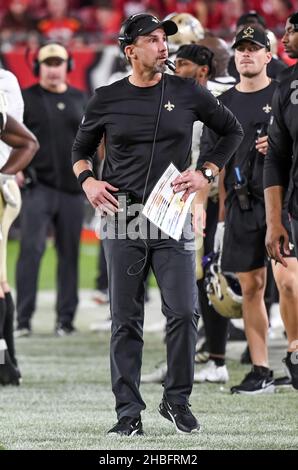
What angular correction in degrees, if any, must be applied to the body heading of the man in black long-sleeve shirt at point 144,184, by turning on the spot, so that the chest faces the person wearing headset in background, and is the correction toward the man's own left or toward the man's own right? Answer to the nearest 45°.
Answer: approximately 180°

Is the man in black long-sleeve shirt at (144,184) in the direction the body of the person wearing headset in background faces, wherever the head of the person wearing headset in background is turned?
yes

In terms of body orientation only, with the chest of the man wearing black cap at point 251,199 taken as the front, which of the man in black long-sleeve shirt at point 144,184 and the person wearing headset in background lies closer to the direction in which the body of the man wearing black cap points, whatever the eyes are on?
the man in black long-sleeve shirt

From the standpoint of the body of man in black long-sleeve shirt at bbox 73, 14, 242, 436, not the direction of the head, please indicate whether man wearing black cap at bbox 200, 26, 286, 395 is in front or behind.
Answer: behind

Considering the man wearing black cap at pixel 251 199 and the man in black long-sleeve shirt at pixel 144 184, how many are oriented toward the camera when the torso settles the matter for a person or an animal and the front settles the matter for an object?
2

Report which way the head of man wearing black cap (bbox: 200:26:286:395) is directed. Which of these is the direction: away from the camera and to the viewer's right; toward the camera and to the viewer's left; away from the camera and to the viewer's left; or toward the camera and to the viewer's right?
toward the camera and to the viewer's left

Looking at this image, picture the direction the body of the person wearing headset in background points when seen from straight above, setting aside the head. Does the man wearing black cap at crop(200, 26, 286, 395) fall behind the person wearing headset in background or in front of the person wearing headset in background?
in front

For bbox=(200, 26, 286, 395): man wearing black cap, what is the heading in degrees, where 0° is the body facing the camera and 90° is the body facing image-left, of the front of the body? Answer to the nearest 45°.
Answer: approximately 0°

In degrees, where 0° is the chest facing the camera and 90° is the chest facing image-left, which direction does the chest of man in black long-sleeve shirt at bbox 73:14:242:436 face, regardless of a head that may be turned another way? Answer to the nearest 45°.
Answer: approximately 0°
